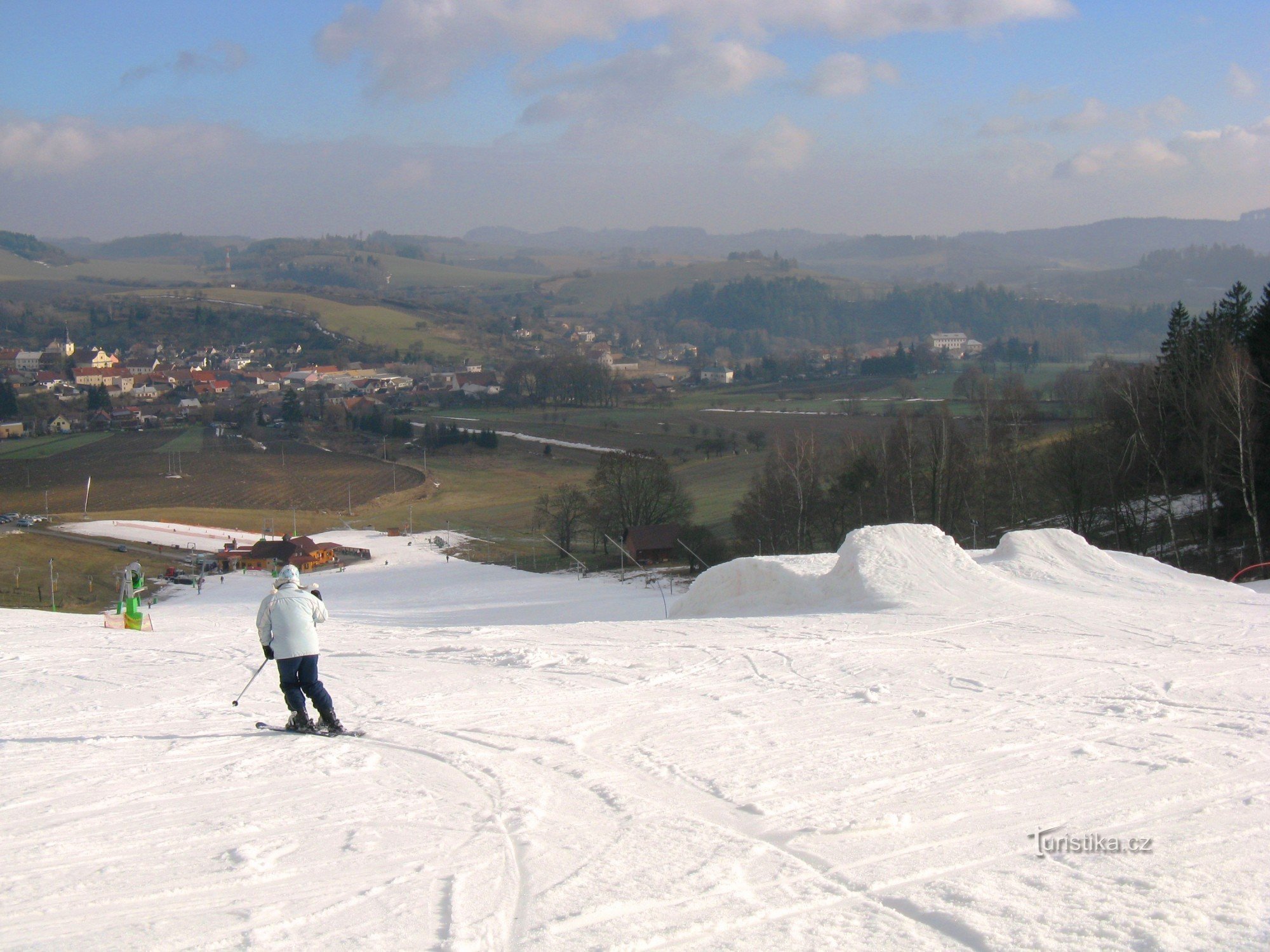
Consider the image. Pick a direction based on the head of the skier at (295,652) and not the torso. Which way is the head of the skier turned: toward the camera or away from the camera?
away from the camera

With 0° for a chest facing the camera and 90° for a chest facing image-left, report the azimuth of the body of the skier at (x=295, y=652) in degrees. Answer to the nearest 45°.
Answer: approximately 180°

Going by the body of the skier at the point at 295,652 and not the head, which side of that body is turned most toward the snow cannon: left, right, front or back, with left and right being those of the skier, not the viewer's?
front

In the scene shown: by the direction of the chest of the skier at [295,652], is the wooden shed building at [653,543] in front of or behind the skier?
in front

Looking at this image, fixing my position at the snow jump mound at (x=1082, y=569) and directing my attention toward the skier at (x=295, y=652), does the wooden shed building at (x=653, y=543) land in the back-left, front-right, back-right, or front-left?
back-right

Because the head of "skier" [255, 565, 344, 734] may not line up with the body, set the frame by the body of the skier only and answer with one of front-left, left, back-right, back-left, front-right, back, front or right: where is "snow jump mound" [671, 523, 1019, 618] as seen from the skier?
front-right
